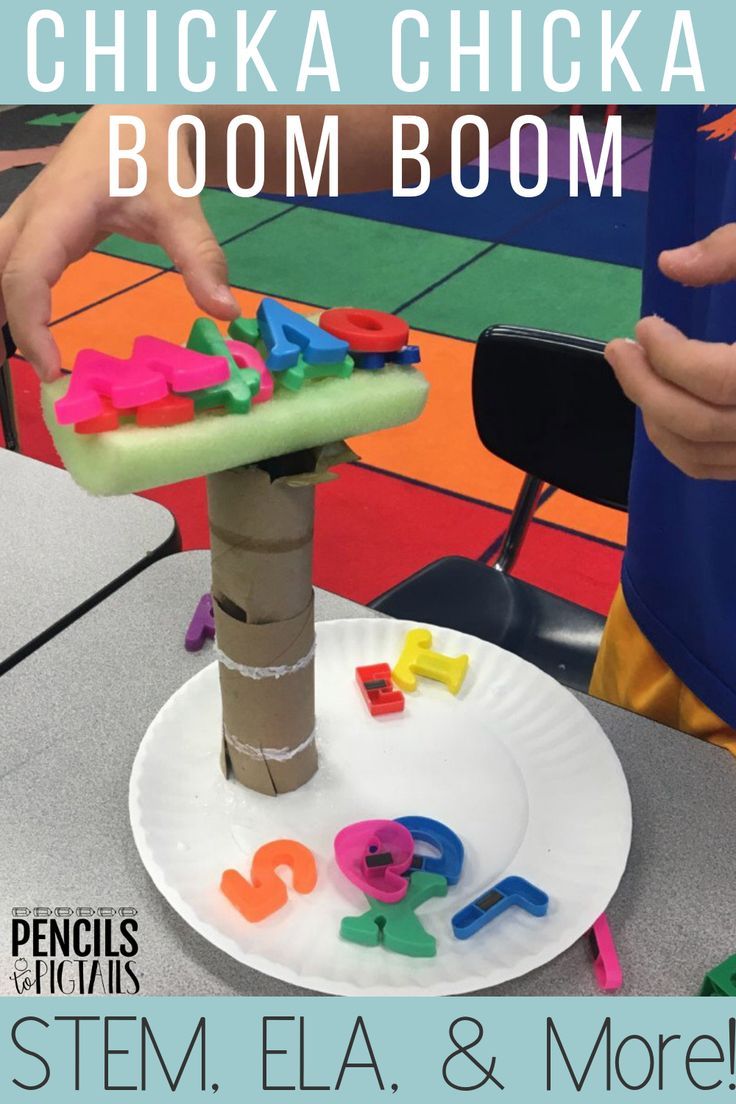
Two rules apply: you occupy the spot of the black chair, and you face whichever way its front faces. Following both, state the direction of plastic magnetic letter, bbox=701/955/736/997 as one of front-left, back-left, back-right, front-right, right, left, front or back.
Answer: front-left

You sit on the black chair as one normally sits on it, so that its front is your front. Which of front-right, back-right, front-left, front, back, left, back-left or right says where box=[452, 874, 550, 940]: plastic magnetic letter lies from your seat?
front-left

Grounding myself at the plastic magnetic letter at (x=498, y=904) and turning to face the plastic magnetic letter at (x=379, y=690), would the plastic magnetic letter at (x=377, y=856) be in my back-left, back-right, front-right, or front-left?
front-left

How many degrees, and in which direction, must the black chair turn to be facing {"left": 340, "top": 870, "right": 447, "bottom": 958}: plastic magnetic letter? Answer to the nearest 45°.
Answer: approximately 45° to its left

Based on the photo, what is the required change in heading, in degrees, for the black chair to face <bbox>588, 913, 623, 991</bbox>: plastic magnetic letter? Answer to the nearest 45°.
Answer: approximately 45° to its left

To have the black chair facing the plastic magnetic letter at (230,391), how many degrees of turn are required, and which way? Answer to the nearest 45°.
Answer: approximately 45° to its left

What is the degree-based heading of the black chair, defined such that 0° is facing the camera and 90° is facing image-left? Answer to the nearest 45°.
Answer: approximately 45°

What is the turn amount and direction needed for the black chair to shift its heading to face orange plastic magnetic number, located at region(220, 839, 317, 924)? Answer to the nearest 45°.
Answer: approximately 45° to its left
